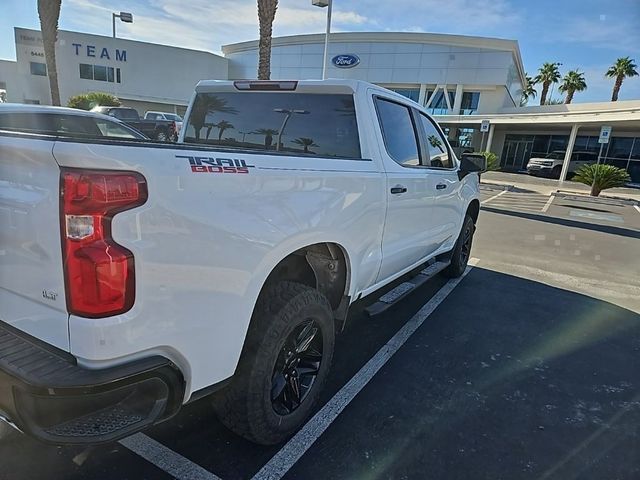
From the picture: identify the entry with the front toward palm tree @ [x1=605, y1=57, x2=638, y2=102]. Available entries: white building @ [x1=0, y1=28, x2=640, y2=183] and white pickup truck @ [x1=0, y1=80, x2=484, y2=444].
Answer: the white pickup truck

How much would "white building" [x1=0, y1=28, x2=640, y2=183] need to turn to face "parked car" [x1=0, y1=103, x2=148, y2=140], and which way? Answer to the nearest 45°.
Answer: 0° — it already faces it

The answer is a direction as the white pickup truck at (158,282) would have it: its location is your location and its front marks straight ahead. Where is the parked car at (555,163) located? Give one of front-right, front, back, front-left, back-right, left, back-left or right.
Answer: front

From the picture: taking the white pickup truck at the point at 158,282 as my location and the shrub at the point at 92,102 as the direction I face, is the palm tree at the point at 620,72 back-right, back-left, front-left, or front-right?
front-right

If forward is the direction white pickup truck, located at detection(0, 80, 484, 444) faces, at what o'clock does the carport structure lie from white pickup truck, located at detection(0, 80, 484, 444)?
The carport structure is roughly at 12 o'clock from the white pickup truck.

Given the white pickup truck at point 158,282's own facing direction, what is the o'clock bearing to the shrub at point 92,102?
The shrub is roughly at 10 o'clock from the white pickup truck.

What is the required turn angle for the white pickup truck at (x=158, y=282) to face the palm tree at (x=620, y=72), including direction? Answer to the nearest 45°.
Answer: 0° — it already faces it

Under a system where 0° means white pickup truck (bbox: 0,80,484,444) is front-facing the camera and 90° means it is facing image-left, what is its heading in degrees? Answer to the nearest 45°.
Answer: approximately 225°

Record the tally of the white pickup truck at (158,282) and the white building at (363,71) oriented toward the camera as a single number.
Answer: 1

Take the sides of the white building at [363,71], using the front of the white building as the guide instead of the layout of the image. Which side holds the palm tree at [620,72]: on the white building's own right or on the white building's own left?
on the white building's own left

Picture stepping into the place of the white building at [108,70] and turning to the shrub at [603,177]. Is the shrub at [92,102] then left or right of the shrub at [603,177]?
right

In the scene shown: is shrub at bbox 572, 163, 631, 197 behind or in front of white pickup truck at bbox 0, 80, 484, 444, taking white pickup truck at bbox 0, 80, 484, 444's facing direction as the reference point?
in front

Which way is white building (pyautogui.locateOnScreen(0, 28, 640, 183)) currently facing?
toward the camera

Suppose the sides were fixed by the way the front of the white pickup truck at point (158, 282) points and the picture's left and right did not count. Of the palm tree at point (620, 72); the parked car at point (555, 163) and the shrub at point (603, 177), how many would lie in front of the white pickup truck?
3
